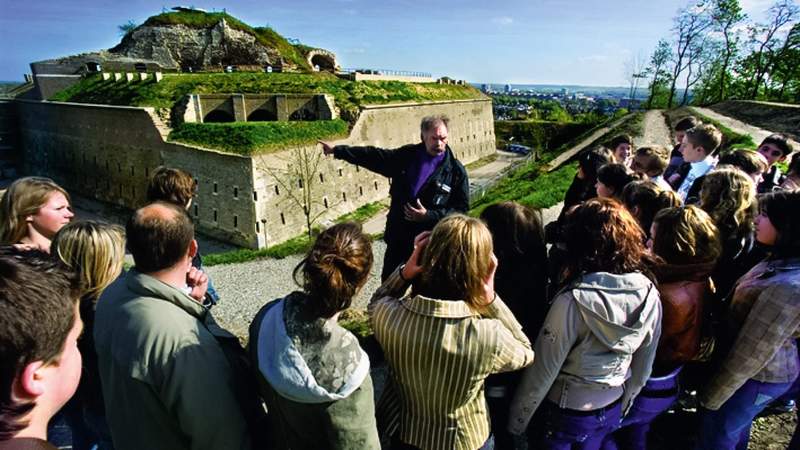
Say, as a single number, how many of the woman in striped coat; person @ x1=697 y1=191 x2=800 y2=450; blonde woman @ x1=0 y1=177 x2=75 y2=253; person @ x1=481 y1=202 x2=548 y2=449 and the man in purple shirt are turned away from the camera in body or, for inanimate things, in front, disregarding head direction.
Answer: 2

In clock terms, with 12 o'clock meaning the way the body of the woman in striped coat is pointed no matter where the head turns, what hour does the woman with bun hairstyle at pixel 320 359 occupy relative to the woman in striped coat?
The woman with bun hairstyle is roughly at 8 o'clock from the woman in striped coat.

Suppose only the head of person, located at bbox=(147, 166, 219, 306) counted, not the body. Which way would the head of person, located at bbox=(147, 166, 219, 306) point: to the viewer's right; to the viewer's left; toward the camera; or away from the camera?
away from the camera

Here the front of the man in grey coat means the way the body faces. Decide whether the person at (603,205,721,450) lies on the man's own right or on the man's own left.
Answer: on the man's own right

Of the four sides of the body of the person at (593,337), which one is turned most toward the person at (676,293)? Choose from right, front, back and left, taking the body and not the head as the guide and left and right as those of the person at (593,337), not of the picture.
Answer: right

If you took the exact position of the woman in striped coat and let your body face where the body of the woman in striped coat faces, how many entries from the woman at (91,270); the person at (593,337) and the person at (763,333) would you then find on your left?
1

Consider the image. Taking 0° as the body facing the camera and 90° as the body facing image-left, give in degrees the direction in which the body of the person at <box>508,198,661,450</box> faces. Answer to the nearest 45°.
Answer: approximately 135°

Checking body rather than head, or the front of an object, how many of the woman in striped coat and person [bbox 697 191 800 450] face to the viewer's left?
1

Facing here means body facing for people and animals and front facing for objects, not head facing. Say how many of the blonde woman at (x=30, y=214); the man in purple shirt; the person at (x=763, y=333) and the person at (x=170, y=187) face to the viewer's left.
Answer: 1

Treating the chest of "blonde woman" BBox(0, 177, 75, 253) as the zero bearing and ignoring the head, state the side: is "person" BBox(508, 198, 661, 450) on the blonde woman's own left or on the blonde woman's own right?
on the blonde woman's own right

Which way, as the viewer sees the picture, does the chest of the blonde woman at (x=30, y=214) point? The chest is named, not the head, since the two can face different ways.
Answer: to the viewer's right

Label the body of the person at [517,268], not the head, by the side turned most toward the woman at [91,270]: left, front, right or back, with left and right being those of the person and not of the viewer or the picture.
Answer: left

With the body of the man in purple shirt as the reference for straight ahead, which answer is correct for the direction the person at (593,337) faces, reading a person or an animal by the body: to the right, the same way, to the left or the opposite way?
the opposite way

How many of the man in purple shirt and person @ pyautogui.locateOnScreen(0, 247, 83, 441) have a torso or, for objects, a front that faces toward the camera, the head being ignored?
1

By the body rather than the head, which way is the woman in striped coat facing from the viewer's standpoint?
away from the camera

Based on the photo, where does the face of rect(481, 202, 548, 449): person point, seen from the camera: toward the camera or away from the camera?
away from the camera

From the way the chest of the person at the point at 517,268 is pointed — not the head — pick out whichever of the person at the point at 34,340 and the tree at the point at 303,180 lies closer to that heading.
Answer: the tree

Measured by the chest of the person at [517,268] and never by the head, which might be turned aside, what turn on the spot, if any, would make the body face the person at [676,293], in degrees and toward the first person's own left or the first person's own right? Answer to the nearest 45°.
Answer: approximately 90° to the first person's own right

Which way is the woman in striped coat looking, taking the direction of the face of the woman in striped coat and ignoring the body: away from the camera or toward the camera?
away from the camera
